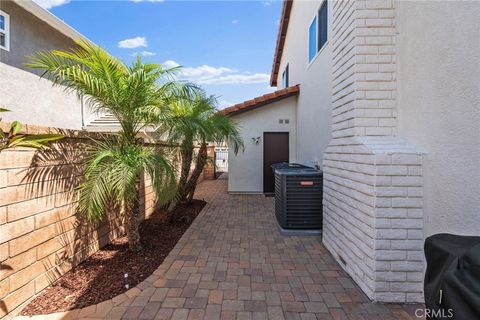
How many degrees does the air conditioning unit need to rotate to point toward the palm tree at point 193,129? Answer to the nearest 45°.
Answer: approximately 90° to its right

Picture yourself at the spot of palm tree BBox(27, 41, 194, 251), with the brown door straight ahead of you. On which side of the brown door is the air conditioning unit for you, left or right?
right

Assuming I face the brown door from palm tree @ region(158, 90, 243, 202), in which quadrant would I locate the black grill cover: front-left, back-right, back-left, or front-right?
back-right

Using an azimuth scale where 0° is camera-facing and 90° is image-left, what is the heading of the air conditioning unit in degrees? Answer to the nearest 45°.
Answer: approximately 0°

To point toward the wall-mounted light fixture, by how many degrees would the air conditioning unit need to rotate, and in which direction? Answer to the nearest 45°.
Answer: approximately 180°

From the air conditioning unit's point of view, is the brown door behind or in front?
behind

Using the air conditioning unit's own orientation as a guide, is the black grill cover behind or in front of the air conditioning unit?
in front

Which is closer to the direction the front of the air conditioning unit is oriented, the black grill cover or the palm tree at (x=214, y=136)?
the black grill cover
